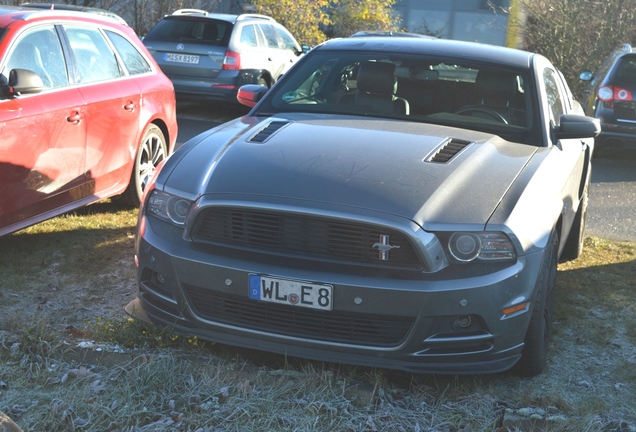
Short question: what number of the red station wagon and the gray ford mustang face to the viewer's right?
0

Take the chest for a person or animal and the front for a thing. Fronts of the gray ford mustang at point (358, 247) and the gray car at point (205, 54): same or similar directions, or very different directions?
very different directions

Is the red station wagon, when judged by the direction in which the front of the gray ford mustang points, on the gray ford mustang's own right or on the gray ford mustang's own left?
on the gray ford mustang's own right

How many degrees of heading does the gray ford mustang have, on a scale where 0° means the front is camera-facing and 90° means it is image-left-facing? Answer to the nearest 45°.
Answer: approximately 45°

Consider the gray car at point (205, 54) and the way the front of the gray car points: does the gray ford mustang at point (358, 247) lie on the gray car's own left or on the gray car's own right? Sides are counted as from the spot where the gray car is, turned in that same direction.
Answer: on the gray car's own right

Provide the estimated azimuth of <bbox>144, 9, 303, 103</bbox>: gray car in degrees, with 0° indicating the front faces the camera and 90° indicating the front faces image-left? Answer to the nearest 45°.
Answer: approximately 225°

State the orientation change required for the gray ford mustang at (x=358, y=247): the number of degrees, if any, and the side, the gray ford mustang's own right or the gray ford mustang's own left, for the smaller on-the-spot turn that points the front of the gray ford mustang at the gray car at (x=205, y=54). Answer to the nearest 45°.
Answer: approximately 135° to the gray ford mustang's own right

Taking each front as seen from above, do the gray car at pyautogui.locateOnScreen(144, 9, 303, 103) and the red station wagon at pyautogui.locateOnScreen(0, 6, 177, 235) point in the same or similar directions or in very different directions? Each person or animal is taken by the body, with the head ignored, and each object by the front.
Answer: very different directions

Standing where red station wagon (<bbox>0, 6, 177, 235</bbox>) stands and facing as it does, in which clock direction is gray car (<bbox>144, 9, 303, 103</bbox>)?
The gray car is roughly at 5 o'clock from the red station wagon.
